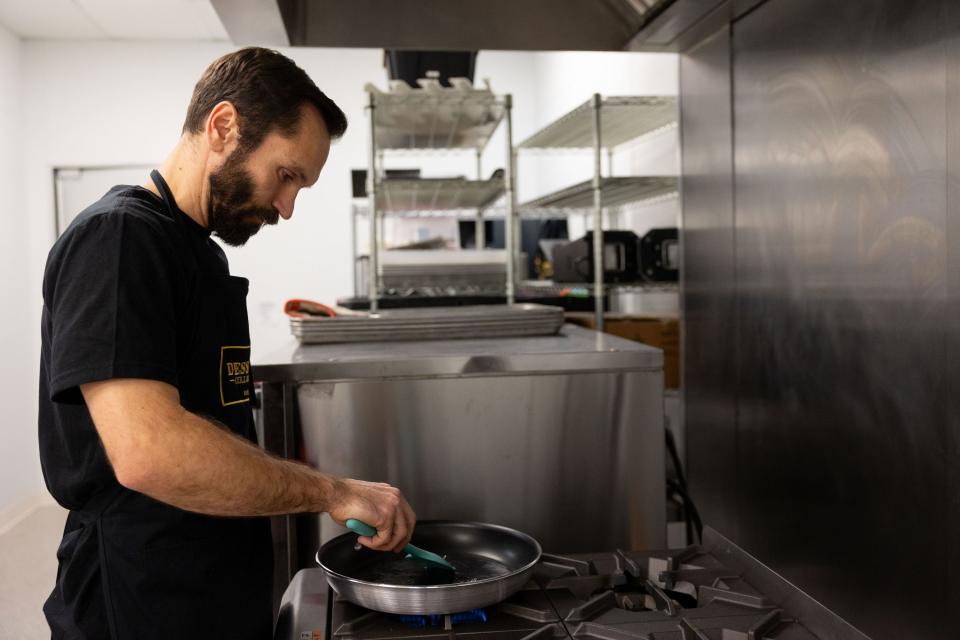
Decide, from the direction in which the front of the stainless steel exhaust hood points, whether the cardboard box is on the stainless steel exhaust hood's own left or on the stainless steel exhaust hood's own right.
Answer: on the stainless steel exhaust hood's own right

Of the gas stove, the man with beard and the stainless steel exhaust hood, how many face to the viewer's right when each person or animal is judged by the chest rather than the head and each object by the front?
1

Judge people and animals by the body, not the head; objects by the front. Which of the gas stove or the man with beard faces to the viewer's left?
the gas stove

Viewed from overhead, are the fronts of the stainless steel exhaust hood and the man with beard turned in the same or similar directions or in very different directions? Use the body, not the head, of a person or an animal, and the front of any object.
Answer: very different directions

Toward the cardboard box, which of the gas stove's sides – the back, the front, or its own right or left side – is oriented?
right

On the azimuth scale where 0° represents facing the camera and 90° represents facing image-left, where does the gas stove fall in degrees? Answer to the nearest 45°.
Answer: approximately 90°

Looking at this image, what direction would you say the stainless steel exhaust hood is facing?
to the viewer's left

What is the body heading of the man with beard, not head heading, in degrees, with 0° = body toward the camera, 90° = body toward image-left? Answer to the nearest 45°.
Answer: approximately 270°

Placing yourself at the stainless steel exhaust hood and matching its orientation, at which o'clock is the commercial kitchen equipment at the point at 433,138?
The commercial kitchen equipment is roughly at 3 o'clock from the stainless steel exhaust hood.

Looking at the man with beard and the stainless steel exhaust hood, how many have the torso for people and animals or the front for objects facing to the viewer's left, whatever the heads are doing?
1

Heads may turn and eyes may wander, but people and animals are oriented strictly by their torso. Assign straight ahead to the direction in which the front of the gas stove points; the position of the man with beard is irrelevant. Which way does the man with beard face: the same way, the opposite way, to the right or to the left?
the opposite way
